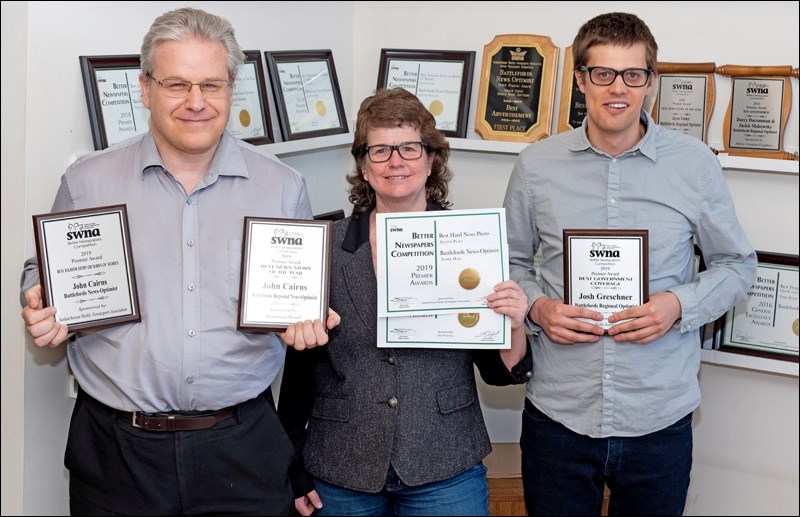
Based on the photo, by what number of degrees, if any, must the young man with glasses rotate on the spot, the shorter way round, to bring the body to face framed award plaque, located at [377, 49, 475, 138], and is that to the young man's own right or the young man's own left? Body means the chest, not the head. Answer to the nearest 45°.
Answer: approximately 135° to the young man's own right

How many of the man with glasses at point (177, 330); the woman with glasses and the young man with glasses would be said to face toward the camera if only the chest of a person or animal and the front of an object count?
3

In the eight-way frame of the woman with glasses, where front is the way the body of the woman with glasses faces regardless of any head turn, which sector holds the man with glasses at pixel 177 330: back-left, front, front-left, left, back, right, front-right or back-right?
right

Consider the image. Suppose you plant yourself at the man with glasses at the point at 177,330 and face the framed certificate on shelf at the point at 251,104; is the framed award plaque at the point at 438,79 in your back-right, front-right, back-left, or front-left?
front-right

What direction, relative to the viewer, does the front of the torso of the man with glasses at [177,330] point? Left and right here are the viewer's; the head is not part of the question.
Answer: facing the viewer

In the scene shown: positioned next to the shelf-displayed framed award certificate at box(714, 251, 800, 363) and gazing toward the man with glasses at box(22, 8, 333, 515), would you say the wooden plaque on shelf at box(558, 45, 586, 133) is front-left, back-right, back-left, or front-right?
front-right

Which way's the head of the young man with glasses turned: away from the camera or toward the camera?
toward the camera

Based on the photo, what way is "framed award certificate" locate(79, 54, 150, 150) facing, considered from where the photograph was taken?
facing the viewer and to the right of the viewer

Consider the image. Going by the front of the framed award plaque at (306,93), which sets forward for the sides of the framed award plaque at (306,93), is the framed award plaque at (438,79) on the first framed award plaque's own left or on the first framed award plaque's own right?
on the first framed award plaque's own left
